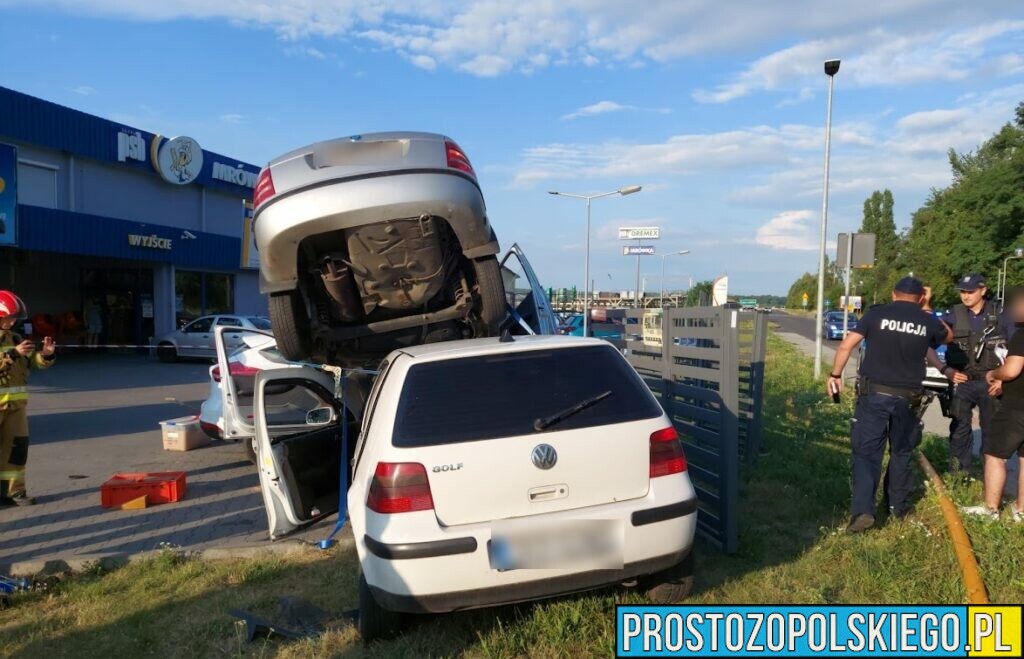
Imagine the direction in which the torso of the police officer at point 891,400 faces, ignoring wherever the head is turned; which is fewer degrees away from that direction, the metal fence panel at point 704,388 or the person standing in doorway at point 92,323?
the person standing in doorway

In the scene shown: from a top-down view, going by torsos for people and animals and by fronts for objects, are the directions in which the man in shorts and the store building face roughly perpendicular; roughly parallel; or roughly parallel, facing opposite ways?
roughly parallel, facing opposite ways

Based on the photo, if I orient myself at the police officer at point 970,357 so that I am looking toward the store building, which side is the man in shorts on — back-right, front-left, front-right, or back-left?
back-left

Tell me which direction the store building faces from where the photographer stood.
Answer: facing the viewer and to the right of the viewer

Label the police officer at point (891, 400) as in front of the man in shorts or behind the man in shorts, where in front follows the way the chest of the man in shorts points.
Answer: in front

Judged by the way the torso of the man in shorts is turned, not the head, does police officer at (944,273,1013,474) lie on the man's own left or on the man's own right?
on the man's own right

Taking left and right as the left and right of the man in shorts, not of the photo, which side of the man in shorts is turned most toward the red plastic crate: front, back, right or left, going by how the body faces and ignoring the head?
front

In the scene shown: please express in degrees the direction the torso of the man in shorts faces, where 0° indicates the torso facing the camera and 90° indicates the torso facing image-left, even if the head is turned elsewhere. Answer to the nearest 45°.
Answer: approximately 90°

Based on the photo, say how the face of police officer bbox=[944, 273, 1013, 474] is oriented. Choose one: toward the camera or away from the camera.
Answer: toward the camera

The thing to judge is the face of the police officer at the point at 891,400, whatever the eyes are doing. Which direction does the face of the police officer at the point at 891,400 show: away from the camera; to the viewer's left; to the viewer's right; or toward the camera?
away from the camera

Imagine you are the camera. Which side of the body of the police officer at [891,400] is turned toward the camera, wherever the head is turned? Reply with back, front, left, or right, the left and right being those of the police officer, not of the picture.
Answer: back

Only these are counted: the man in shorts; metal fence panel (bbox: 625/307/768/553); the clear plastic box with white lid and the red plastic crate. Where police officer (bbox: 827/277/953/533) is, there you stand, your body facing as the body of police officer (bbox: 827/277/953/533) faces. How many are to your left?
3
